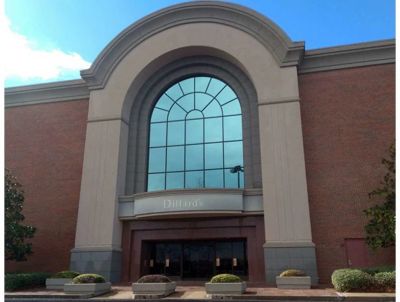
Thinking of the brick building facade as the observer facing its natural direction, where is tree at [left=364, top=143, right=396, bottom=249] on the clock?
The tree is roughly at 10 o'clock from the brick building facade.

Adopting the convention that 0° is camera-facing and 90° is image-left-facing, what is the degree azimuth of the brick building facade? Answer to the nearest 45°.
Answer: approximately 0°

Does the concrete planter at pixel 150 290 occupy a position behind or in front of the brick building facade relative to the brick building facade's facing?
in front

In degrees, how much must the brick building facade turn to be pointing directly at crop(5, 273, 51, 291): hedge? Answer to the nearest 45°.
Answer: approximately 90° to its right

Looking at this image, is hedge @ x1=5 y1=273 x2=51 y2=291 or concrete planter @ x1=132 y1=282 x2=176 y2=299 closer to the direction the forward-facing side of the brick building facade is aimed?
the concrete planter

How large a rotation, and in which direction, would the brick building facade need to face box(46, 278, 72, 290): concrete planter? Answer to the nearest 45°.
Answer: approximately 90° to its right

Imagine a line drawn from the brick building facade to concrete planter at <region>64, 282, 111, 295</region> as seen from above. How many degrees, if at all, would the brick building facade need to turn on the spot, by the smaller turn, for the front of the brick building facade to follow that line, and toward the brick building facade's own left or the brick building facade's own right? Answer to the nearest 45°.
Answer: approximately 45° to the brick building facade's own right

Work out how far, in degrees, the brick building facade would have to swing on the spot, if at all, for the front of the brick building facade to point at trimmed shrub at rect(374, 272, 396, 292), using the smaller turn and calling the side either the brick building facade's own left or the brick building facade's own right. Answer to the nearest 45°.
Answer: approximately 45° to the brick building facade's own left
